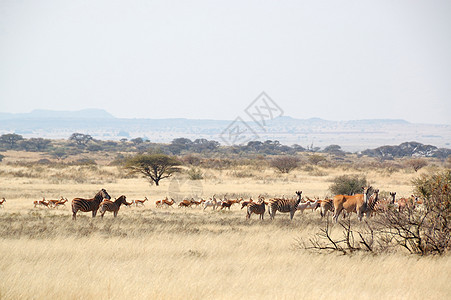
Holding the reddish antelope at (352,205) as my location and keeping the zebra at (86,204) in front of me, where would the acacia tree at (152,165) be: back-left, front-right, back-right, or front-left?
front-right

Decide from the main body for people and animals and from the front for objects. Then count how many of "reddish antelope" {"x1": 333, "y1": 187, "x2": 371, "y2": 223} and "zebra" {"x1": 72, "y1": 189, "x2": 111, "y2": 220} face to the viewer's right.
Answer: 2

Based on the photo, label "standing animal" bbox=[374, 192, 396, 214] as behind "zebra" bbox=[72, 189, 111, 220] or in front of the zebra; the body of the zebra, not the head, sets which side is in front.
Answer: in front

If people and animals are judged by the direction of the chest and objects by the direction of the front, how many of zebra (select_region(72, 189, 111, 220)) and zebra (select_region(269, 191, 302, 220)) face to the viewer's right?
2

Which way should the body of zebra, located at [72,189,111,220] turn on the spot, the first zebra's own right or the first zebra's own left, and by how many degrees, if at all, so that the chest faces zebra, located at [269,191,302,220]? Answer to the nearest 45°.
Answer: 0° — it already faces it

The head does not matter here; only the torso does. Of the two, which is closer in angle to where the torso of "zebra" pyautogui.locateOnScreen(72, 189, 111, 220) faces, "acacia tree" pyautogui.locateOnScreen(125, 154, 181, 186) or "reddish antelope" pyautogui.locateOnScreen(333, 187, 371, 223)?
the reddish antelope

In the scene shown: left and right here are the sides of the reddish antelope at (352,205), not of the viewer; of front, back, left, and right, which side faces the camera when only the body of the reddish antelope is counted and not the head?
right

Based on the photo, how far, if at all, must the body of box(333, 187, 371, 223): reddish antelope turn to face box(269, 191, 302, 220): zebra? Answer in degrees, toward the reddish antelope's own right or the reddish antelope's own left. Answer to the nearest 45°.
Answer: approximately 180°

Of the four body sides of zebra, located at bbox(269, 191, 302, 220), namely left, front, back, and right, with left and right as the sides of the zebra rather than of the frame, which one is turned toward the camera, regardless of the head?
right

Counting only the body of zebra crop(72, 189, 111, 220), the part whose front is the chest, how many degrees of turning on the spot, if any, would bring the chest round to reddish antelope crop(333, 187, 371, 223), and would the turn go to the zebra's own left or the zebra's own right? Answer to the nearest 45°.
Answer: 0° — it already faces it

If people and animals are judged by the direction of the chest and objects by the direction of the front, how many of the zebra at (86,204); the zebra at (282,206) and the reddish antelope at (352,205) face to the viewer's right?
3

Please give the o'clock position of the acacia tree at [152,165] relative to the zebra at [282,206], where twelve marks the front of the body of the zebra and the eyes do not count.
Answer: The acacia tree is roughly at 8 o'clock from the zebra.

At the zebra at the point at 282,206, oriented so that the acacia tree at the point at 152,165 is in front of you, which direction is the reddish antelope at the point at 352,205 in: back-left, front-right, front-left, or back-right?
back-right

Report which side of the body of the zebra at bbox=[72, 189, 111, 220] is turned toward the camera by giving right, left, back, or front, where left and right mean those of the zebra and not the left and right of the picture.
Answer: right
